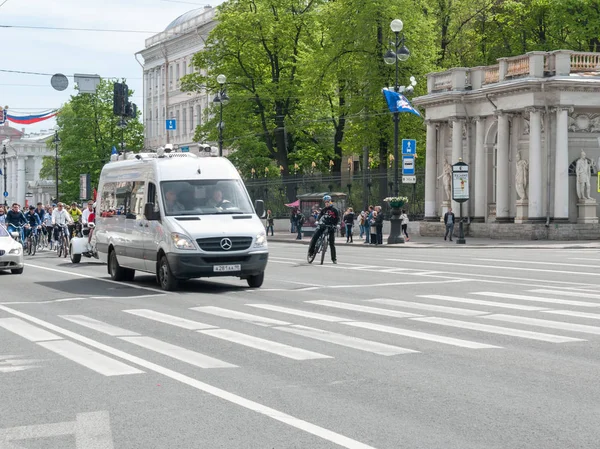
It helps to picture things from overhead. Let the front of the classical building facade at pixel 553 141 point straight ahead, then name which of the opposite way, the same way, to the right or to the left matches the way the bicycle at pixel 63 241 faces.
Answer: to the left

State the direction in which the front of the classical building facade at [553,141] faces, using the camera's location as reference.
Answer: facing the viewer and to the left of the viewer

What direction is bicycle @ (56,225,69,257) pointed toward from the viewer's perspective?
toward the camera

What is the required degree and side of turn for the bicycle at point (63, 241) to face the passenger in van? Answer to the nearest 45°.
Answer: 0° — it already faces them

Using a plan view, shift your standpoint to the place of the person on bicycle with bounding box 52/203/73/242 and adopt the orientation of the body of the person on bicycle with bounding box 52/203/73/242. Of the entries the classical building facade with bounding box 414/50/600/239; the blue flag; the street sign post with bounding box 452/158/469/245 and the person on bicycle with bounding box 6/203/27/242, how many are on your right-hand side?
1

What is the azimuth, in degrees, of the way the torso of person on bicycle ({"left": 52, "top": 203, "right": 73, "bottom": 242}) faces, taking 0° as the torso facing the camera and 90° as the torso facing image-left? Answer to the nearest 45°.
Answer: approximately 0°

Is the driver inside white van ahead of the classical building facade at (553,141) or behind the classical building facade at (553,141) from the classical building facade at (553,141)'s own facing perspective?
ahead

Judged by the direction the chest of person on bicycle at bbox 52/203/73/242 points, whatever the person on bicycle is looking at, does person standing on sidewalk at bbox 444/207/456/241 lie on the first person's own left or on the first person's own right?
on the first person's own left

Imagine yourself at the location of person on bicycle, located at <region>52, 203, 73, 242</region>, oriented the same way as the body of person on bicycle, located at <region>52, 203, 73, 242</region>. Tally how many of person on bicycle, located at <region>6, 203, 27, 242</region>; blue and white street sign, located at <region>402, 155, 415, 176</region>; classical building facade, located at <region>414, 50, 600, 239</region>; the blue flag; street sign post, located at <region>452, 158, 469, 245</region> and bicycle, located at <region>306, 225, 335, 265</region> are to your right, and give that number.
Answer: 1

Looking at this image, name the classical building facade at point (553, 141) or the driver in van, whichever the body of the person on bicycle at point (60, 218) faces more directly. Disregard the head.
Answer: the driver in van

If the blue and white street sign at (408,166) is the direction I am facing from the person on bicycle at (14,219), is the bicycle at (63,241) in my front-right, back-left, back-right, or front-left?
front-right

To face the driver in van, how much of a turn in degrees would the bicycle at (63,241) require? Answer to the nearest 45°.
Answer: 0° — it already faces them

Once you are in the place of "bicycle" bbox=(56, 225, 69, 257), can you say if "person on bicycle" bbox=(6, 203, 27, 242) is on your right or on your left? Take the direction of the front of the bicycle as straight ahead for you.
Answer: on your right

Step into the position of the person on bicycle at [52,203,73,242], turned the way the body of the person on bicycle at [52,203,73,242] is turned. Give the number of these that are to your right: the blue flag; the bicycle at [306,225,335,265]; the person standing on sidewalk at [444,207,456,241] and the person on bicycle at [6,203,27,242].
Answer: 1
